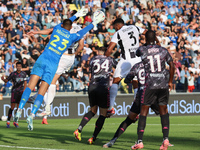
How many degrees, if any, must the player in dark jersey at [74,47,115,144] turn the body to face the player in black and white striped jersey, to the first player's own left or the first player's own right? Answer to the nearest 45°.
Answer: approximately 45° to the first player's own right

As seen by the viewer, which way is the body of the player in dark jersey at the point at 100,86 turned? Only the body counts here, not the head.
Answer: away from the camera

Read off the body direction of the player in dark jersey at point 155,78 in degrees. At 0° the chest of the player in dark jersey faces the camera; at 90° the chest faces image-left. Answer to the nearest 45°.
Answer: approximately 180°

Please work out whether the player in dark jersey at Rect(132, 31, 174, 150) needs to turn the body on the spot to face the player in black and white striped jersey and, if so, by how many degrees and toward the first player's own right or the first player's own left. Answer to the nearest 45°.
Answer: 0° — they already face them

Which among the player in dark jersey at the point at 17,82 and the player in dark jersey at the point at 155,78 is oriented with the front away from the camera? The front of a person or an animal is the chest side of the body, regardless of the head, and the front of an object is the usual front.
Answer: the player in dark jersey at the point at 155,78

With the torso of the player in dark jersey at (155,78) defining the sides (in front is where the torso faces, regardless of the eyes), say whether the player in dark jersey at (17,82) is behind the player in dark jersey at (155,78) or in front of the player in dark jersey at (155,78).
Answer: in front

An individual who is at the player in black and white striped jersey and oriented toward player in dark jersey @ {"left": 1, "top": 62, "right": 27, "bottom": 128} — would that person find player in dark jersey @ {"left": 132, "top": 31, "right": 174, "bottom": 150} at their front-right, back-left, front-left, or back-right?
back-left

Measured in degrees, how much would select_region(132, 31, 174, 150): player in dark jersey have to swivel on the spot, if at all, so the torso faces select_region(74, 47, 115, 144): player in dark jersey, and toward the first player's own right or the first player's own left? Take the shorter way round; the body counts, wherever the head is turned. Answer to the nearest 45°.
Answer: approximately 45° to the first player's own left
